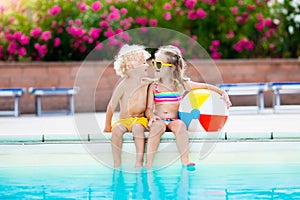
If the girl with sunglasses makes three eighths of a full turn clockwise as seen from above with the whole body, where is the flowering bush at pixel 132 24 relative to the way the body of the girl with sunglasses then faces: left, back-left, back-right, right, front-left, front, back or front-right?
front-right

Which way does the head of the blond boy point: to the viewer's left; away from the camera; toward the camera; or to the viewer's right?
to the viewer's right

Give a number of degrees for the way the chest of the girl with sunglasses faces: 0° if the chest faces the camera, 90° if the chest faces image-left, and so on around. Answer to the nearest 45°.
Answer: approximately 0°
